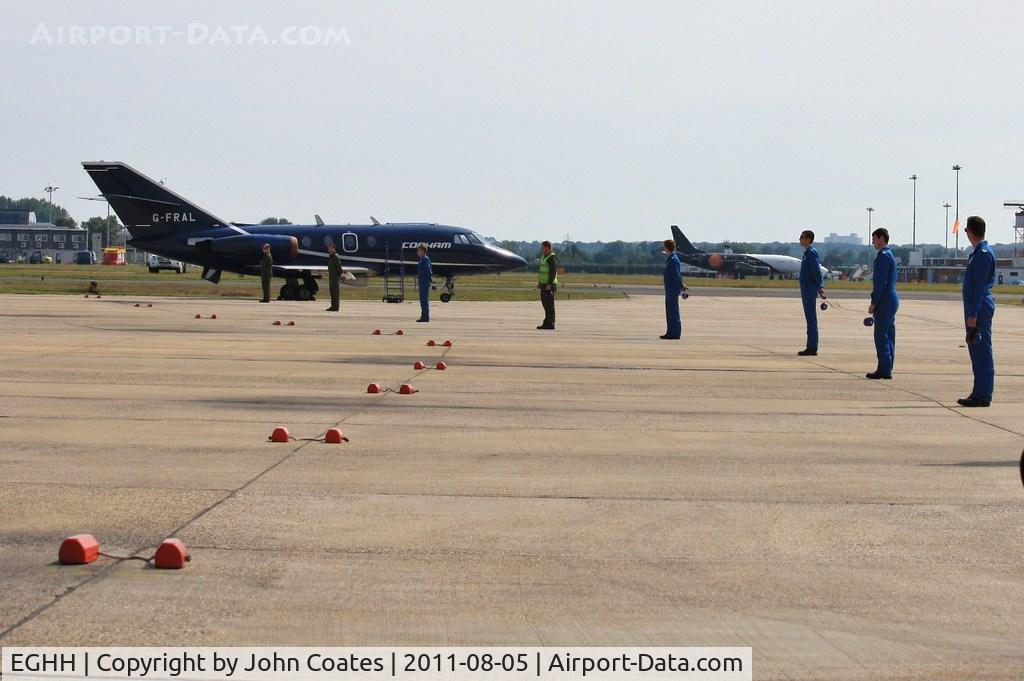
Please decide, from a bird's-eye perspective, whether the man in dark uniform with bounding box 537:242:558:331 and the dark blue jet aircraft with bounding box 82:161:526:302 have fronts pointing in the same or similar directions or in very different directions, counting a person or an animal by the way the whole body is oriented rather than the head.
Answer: very different directions

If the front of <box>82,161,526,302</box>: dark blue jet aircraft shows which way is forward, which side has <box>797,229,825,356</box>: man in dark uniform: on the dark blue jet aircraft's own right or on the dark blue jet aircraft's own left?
on the dark blue jet aircraft's own right

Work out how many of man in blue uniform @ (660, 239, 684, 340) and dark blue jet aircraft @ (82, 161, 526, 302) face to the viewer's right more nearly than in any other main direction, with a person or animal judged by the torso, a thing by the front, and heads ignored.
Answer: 1

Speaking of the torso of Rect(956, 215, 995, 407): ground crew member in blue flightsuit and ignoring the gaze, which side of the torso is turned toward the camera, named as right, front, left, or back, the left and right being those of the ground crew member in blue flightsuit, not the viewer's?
left

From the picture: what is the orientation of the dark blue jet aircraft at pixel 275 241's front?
to the viewer's right

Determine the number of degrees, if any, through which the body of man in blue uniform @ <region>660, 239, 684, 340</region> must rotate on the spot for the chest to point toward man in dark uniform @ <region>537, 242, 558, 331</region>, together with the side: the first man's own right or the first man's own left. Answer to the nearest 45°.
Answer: approximately 45° to the first man's own right

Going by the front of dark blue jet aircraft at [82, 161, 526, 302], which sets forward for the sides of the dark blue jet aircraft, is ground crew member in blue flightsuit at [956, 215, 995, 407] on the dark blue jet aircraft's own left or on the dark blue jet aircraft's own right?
on the dark blue jet aircraft's own right

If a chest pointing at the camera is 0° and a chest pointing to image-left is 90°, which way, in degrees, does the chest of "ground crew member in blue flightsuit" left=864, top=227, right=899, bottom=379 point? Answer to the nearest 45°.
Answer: approximately 90°
